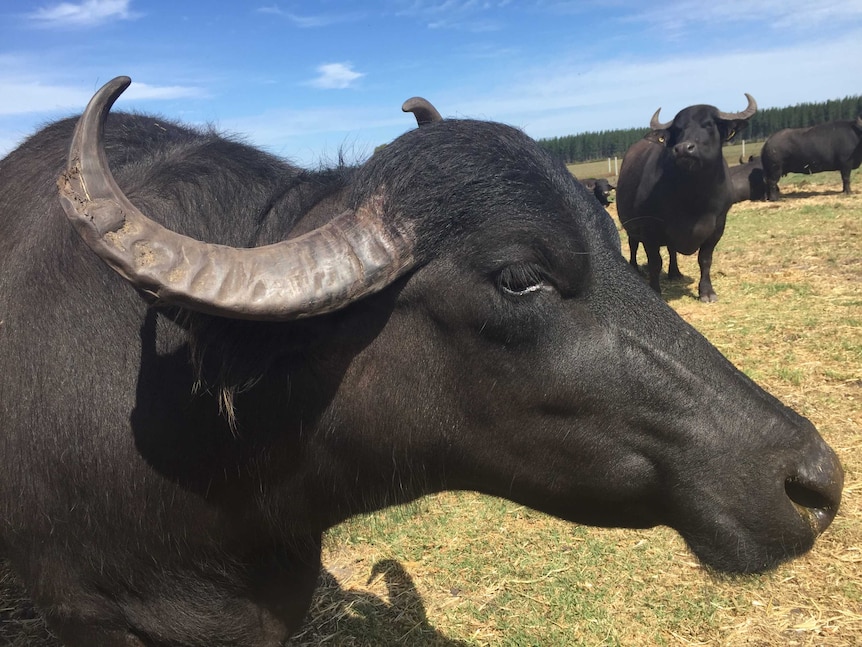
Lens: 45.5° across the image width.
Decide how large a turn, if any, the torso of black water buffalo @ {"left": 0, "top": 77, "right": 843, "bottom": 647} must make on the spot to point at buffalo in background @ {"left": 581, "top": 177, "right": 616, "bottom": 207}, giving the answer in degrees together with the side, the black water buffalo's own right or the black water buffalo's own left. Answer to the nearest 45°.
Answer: approximately 90° to the black water buffalo's own left

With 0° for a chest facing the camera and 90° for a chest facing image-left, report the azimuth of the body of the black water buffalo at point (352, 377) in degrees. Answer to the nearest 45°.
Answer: approximately 270°
